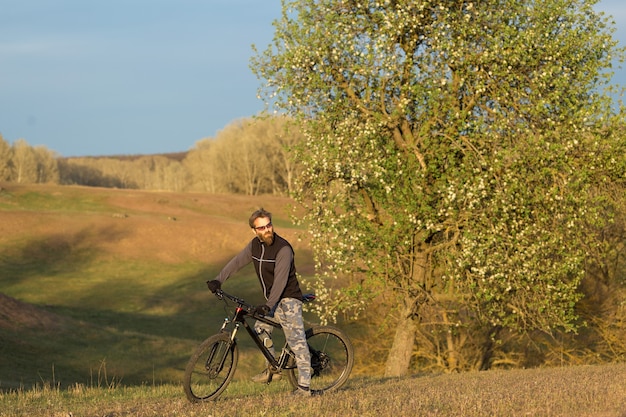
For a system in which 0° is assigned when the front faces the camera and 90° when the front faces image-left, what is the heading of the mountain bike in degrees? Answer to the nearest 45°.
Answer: approximately 90°
